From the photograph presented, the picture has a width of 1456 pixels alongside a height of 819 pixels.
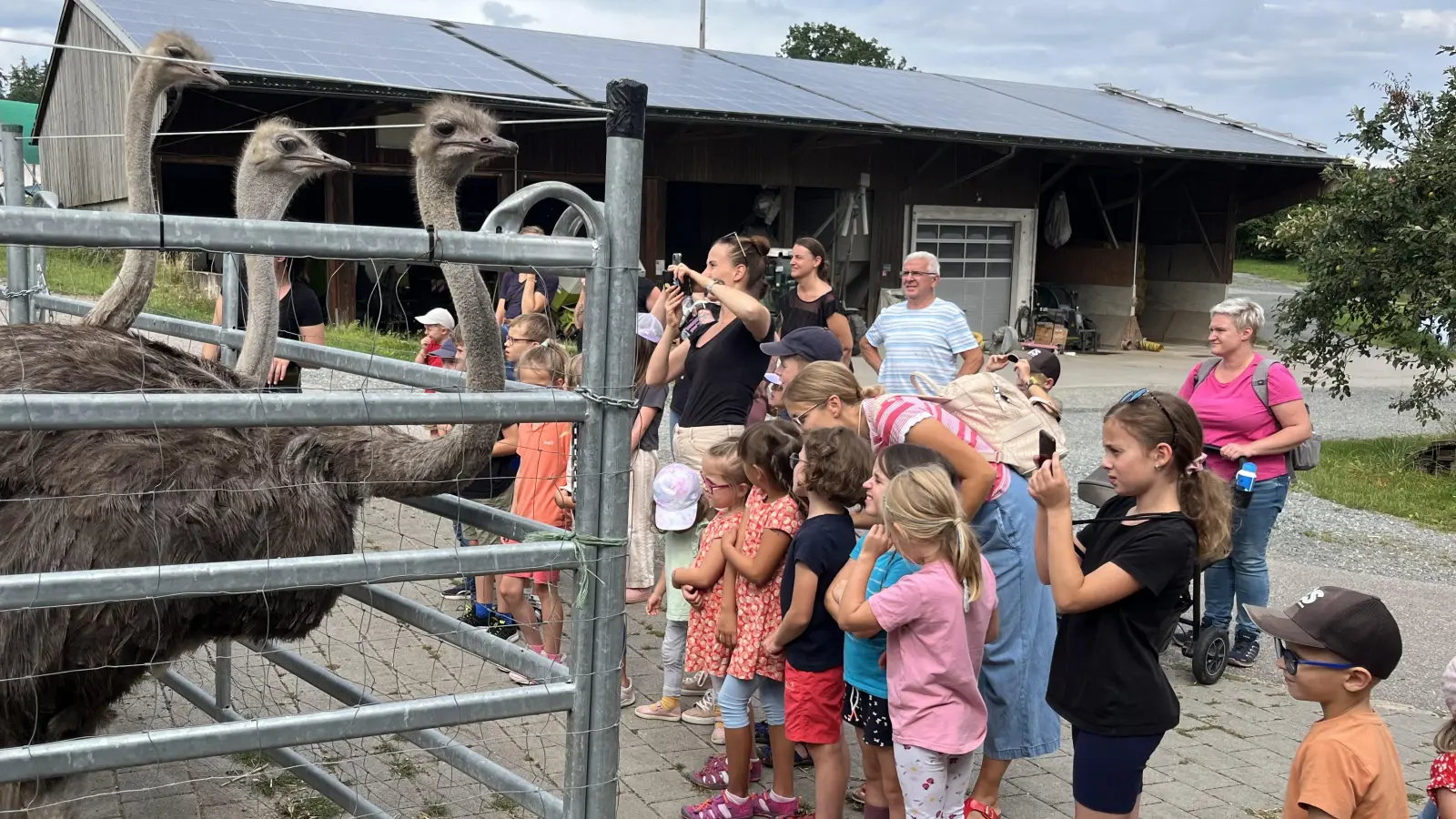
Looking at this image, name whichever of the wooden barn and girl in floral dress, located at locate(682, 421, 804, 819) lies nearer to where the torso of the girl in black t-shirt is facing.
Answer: the girl in floral dress

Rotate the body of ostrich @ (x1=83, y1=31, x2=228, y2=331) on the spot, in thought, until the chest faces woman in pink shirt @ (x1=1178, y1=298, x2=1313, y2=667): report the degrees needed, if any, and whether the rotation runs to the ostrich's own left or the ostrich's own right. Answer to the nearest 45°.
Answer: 0° — it already faces them

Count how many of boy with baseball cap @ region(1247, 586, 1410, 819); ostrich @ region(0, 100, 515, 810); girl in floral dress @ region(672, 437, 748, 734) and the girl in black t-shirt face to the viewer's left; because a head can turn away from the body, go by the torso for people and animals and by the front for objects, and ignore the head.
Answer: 3

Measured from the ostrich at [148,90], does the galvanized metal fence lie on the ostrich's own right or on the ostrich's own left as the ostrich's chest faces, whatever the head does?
on the ostrich's own right

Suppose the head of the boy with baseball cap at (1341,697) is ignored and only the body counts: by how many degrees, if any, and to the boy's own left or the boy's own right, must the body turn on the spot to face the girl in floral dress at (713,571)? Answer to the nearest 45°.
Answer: approximately 45° to the boy's own right

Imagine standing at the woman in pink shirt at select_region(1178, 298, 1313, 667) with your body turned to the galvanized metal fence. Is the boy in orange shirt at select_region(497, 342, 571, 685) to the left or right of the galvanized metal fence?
right

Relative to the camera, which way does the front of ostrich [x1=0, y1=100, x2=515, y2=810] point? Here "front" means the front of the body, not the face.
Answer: to the viewer's right

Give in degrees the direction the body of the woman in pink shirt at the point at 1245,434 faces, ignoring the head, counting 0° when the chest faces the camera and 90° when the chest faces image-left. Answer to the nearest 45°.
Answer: approximately 45°

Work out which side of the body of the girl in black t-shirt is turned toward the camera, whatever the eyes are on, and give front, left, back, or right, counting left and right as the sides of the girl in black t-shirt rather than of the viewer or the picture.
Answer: left

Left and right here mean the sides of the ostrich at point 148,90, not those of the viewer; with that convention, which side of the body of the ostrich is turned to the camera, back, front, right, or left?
right

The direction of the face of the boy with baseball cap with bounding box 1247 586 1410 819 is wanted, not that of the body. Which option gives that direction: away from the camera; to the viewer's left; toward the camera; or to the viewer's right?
to the viewer's left

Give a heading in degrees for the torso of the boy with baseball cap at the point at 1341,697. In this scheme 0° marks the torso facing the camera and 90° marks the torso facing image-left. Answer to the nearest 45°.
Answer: approximately 90°

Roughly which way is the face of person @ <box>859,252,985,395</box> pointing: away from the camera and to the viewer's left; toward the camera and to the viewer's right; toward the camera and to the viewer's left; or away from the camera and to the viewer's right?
toward the camera and to the viewer's left

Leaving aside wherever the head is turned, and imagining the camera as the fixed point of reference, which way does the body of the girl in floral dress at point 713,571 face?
to the viewer's left

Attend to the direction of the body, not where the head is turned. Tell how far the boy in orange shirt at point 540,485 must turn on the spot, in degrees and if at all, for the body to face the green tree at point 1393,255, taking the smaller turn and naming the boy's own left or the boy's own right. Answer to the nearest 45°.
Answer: approximately 180°

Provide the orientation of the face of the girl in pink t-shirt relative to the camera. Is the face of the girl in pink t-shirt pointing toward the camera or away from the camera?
away from the camera

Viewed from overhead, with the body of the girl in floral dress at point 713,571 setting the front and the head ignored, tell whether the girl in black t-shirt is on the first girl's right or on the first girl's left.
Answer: on the first girl's left
